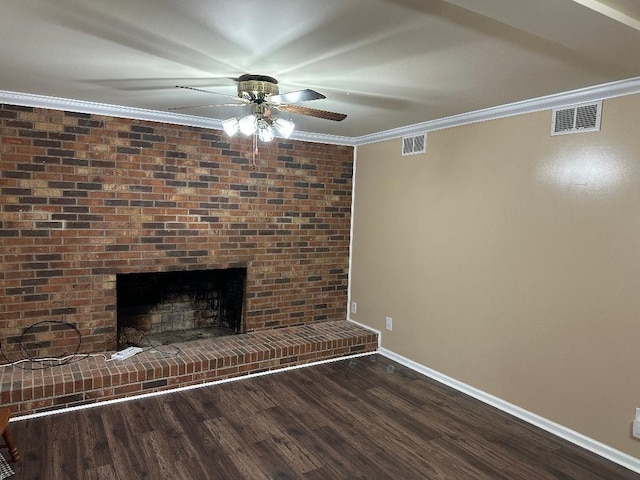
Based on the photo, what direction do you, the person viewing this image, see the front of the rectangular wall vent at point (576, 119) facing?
facing the viewer and to the left of the viewer

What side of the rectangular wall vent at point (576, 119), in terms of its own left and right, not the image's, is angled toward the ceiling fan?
front

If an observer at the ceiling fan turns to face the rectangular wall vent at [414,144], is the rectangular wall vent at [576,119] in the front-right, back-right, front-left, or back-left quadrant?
front-right

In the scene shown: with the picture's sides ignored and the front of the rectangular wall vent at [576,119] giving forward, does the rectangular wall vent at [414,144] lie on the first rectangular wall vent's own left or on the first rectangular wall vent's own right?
on the first rectangular wall vent's own right

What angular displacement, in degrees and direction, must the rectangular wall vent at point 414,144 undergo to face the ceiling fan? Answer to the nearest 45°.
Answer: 0° — it already faces it

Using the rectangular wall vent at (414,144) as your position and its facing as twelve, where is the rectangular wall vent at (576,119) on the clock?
the rectangular wall vent at (576,119) is roughly at 9 o'clock from the rectangular wall vent at (414,144).

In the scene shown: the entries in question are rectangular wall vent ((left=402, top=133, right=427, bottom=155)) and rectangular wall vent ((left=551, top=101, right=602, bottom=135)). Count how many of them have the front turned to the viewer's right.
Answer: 0
